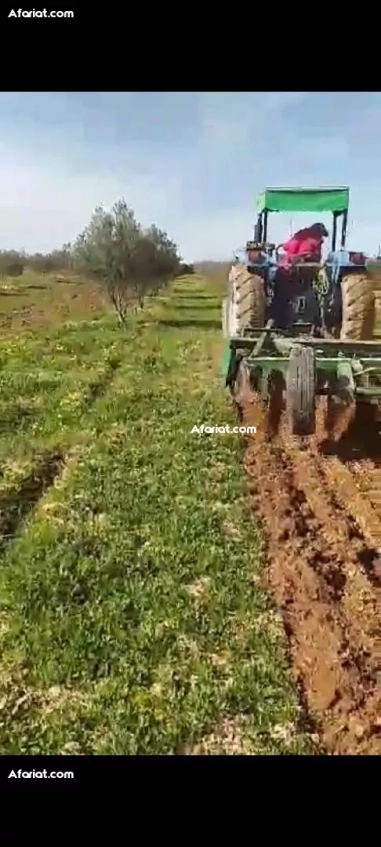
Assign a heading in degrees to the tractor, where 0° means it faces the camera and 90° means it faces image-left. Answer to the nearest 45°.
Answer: approximately 180°

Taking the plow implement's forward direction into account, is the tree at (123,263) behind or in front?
in front

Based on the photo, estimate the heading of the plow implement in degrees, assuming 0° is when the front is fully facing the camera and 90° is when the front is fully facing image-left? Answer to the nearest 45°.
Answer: approximately 180°
